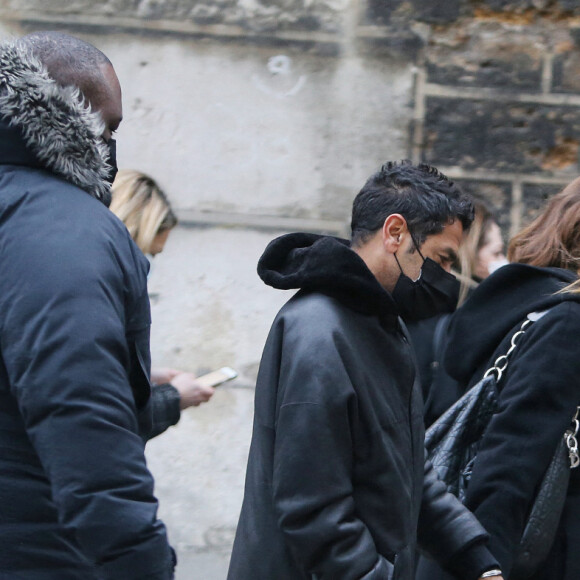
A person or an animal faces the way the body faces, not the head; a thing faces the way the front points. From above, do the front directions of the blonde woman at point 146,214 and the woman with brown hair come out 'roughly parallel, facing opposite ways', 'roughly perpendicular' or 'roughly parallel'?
roughly parallel

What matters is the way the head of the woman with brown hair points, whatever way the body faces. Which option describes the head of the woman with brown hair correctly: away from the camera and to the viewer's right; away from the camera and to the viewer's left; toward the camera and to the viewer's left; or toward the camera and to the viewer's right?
away from the camera and to the viewer's right

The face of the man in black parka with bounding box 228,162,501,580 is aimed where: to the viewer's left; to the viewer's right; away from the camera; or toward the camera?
to the viewer's right

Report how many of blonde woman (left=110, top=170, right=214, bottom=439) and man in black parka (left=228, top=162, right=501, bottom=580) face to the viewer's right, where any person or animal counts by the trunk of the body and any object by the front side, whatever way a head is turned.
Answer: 2

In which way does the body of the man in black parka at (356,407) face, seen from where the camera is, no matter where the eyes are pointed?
to the viewer's right

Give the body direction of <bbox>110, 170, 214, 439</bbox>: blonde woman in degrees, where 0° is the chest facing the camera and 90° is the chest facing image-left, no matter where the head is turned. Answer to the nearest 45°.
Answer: approximately 270°

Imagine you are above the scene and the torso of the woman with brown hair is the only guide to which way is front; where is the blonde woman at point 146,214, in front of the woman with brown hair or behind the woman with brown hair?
behind

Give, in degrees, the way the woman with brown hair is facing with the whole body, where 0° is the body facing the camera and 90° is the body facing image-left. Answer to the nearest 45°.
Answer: approximately 270°

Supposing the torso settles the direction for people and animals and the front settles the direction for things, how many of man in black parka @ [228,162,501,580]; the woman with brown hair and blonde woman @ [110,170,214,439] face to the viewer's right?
3
